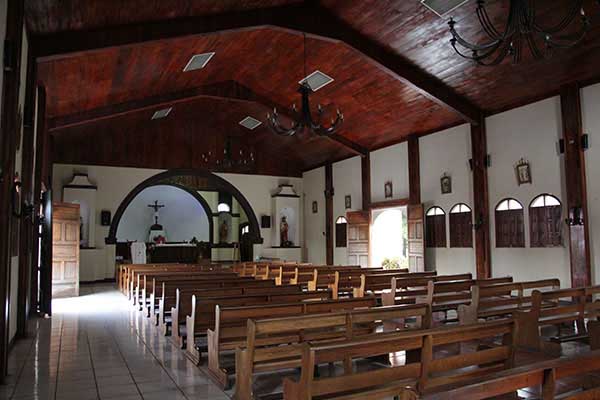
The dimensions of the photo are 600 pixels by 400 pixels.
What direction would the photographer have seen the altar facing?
facing the viewer

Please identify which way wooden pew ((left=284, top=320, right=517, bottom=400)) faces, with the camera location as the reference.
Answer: facing away from the viewer and to the left of the viewer

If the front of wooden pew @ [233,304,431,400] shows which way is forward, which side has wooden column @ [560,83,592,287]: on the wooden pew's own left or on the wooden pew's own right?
on the wooden pew's own right

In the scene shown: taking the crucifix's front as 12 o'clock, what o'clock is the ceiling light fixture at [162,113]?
The ceiling light fixture is roughly at 12 o'clock from the crucifix.

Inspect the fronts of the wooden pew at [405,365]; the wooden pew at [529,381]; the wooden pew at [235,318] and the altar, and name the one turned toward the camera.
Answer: the altar

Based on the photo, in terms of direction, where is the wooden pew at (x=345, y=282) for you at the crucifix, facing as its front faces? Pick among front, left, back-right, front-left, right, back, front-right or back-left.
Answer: front

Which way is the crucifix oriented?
toward the camera

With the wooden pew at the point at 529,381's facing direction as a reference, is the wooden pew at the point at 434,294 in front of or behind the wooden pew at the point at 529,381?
in front

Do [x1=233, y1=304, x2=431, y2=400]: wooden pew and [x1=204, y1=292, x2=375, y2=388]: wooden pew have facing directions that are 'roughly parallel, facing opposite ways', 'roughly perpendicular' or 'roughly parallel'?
roughly parallel

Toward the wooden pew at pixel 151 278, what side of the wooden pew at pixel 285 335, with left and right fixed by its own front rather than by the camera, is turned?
front

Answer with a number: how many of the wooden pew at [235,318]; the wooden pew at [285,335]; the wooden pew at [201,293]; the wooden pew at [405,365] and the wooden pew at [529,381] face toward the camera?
0

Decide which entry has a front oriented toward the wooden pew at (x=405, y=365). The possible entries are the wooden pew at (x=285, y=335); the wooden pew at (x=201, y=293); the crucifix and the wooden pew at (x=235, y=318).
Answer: the crucifix

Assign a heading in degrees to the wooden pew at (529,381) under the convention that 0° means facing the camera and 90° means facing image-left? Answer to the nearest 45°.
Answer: approximately 135°

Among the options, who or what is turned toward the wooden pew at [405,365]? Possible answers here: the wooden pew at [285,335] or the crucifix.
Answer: the crucifix

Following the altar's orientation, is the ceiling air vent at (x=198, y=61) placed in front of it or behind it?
in front

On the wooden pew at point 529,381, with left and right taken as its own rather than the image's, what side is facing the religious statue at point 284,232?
front

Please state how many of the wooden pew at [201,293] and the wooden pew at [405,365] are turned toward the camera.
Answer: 0

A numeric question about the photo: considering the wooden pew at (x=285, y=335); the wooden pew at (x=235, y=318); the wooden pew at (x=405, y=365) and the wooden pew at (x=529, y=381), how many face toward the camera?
0

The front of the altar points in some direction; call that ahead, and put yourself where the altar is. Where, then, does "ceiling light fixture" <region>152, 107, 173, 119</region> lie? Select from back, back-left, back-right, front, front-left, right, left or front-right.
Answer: front

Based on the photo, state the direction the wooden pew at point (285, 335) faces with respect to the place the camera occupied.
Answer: facing away from the viewer and to the left of the viewer

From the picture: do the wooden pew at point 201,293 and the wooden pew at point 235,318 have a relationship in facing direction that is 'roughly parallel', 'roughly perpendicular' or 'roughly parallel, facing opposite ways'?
roughly parallel
